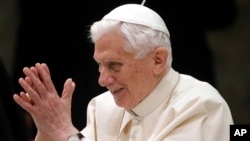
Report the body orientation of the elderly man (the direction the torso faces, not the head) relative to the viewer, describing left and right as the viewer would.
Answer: facing the viewer and to the left of the viewer
